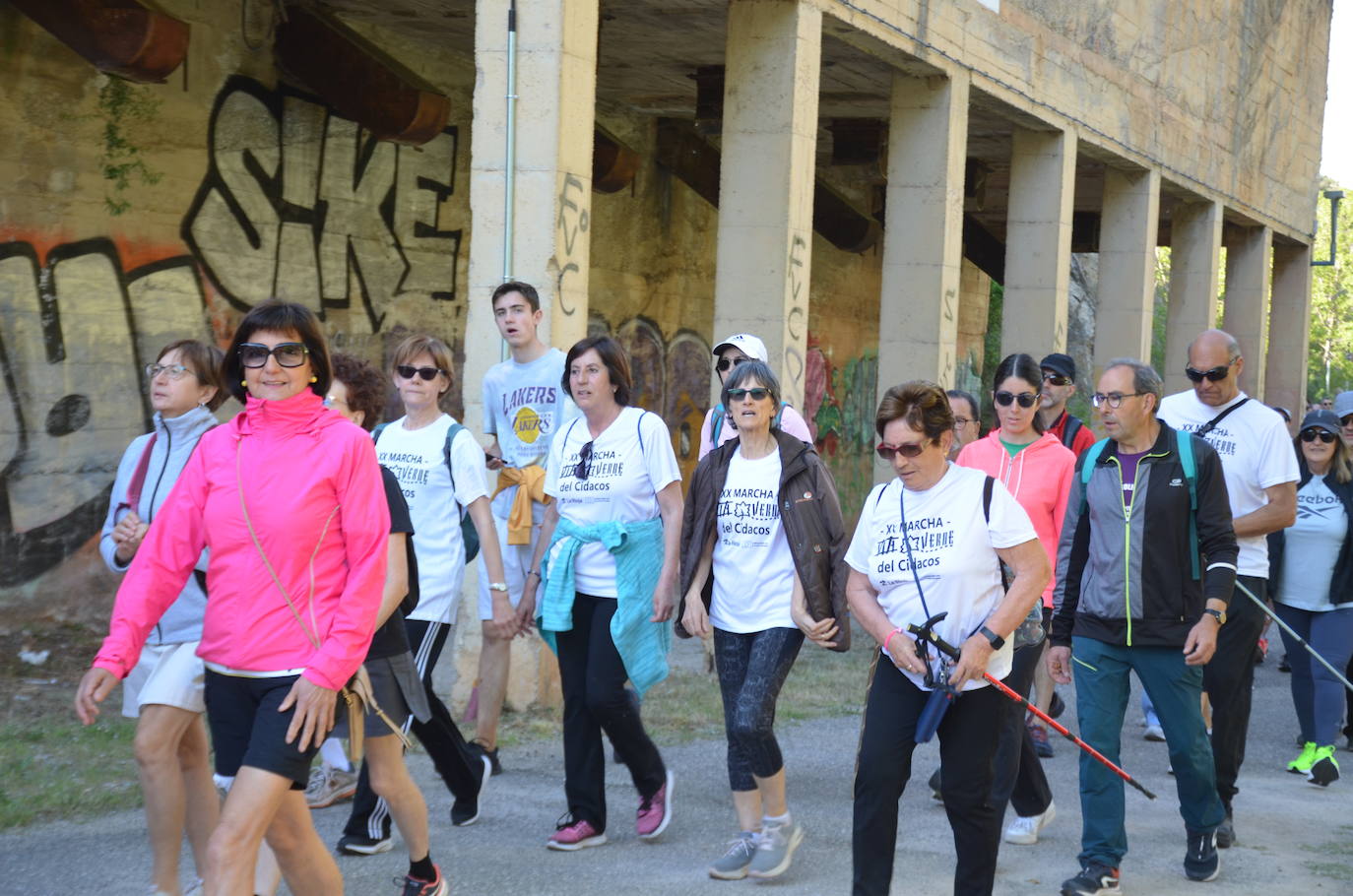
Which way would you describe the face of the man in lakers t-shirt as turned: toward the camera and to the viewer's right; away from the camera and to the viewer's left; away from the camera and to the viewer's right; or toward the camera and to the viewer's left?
toward the camera and to the viewer's left

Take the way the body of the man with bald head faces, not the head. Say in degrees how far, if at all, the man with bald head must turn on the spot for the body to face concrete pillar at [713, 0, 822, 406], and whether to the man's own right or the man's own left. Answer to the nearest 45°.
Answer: approximately 90° to the man's own right

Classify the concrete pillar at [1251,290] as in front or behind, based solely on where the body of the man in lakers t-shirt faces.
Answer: behind

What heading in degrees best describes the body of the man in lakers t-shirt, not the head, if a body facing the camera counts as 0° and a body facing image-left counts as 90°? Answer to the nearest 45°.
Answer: approximately 0°

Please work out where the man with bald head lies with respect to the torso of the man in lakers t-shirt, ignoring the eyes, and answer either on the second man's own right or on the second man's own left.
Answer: on the second man's own left

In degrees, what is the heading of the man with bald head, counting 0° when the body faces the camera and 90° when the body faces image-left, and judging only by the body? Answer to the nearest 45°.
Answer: approximately 45°

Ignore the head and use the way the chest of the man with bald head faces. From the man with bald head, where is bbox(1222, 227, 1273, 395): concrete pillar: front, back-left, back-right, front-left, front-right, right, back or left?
back-right

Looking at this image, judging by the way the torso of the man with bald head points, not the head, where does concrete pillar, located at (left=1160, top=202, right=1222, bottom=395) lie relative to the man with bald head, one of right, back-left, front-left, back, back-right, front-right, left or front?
back-right

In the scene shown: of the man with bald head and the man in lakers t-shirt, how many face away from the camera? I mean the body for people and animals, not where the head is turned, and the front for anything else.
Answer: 0

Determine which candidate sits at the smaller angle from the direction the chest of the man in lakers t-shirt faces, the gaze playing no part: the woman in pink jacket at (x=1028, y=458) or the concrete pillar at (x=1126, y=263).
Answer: the woman in pink jacket

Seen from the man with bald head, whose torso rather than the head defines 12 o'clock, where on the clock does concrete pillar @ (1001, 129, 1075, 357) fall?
The concrete pillar is roughly at 4 o'clock from the man with bald head.

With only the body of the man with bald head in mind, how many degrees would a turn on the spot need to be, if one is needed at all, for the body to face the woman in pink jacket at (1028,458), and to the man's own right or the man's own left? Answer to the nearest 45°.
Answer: approximately 45° to the man's own right

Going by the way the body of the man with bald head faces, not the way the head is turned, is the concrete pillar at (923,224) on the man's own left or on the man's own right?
on the man's own right
